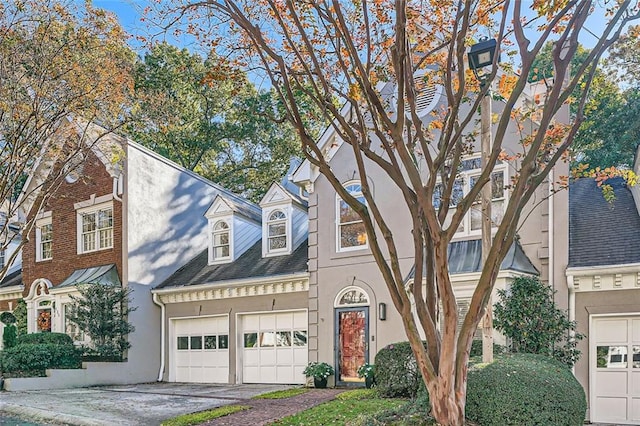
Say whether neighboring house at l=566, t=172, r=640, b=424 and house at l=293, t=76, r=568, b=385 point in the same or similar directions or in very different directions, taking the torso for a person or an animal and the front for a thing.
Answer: same or similar directions

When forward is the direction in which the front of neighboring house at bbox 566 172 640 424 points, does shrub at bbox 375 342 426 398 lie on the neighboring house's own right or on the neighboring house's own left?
on the neighboring house's own right

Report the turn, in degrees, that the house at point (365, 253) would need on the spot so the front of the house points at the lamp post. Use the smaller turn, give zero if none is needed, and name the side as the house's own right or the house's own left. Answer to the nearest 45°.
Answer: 0° — it already faces it

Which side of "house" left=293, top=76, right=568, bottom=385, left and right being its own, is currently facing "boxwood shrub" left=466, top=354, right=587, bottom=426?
front

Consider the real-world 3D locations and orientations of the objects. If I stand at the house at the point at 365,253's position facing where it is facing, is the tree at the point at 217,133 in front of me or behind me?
behind

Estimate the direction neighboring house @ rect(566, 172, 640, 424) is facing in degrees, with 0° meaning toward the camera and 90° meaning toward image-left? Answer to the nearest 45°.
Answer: approximately 0°

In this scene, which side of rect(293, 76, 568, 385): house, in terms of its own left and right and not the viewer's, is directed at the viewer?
front

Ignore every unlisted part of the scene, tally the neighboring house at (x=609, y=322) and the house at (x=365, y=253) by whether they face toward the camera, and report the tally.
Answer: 2
